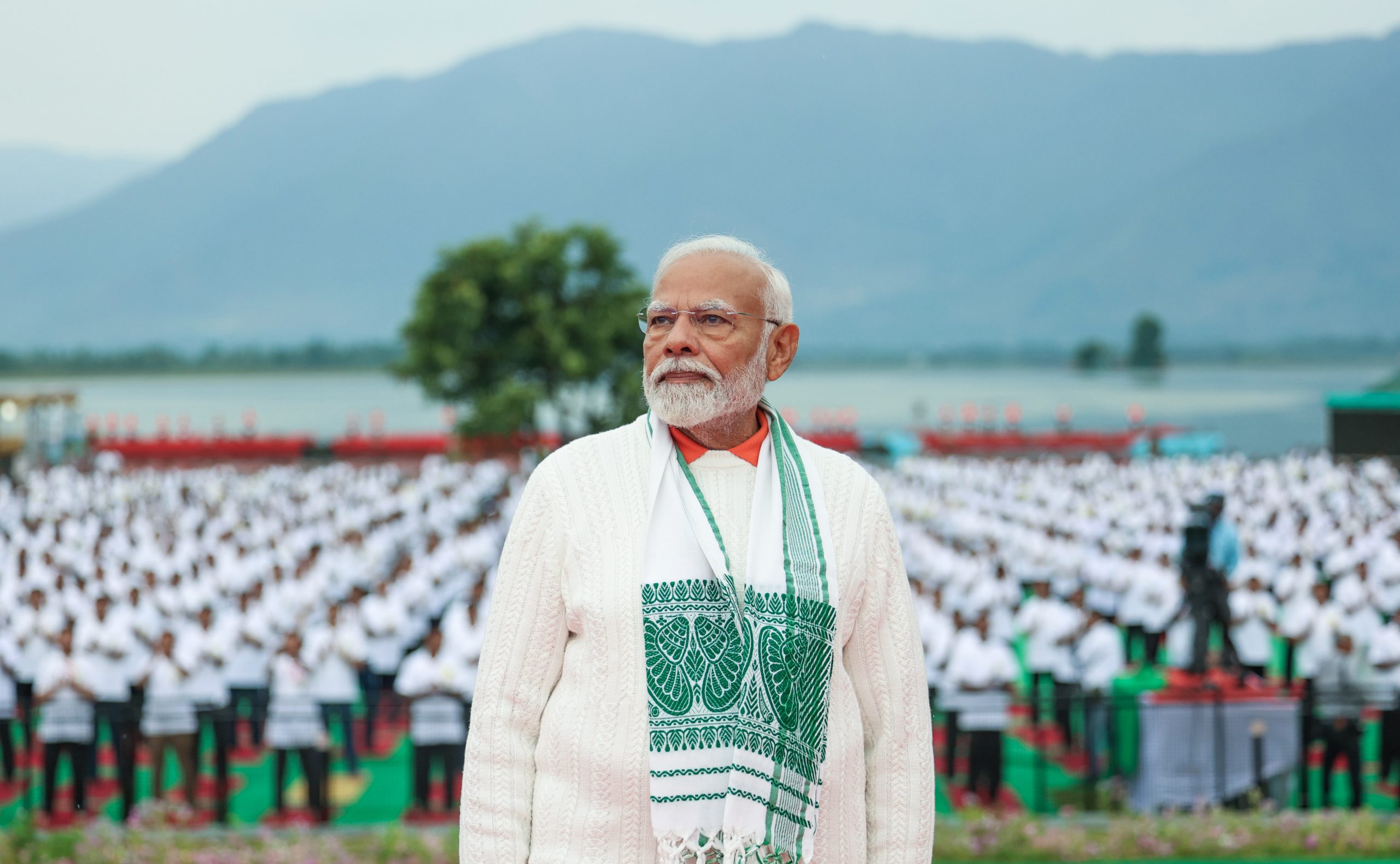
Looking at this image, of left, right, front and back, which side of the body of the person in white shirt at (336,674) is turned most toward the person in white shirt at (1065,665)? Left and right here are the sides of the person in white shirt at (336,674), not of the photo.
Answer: left

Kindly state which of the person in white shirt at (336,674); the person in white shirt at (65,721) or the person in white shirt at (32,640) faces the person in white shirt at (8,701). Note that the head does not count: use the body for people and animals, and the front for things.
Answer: the person in white shirt at (32,640)

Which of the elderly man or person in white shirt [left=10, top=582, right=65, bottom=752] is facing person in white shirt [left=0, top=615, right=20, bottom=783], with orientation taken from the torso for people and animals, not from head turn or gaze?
person in white shirt [left=10, top=582, right=65, bottom=752]

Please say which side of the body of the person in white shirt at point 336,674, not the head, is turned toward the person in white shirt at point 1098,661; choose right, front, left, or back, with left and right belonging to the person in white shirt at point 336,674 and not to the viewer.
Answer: left

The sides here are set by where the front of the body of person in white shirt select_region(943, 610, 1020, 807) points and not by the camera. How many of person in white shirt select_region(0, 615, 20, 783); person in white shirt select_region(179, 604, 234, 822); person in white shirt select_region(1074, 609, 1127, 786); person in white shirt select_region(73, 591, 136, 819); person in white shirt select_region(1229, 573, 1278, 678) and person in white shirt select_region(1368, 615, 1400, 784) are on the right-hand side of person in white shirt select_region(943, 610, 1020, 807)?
3

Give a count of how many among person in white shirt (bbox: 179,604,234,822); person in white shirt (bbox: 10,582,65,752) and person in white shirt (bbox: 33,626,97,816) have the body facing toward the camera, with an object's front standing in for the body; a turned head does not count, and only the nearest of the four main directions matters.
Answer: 3

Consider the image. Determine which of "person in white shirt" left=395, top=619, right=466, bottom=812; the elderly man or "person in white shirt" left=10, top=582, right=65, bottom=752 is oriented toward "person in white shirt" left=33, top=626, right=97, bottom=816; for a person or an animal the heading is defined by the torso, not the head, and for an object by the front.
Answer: "person in white shirt" left=10, top=582, right=65, bottom=752
